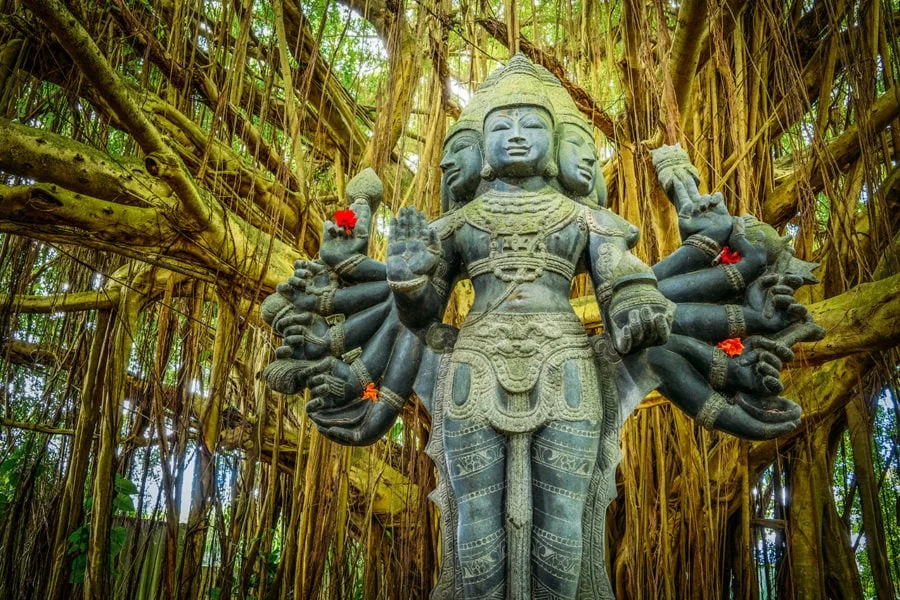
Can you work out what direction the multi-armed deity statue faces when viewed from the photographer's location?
facing the viewer
